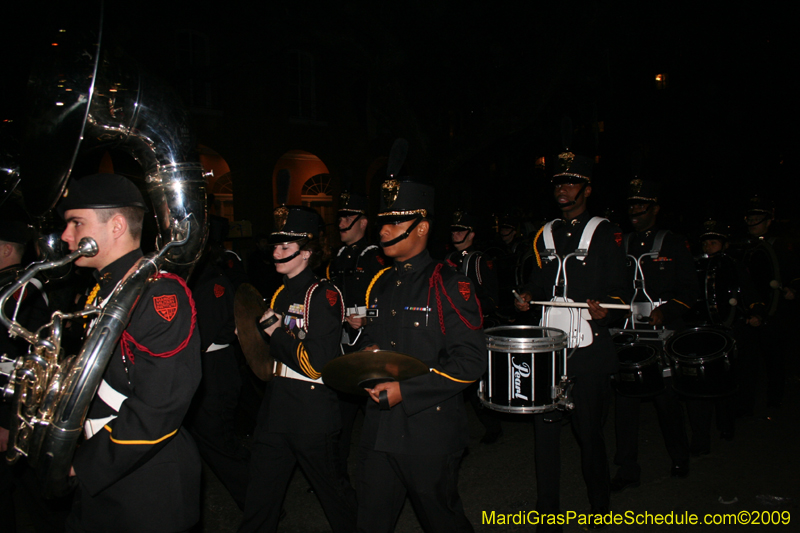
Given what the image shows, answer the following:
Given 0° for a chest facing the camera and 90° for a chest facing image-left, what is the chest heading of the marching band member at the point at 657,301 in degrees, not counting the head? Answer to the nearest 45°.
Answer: approximately 45°

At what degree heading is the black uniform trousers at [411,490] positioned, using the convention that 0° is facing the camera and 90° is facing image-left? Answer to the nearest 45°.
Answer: approximately 45°

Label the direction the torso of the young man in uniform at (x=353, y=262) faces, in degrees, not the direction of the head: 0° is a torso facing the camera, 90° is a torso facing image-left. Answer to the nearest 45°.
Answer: approximately 45°

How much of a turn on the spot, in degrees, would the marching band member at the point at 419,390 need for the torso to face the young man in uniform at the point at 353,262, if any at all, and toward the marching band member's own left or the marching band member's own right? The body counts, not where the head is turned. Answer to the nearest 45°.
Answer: approximately 135° to the marching band member's own right

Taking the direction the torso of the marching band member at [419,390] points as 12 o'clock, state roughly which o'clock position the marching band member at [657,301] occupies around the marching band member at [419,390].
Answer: the marching band member at [657,301] is roughly at 6 o'clock from the marching band member at [419,390].

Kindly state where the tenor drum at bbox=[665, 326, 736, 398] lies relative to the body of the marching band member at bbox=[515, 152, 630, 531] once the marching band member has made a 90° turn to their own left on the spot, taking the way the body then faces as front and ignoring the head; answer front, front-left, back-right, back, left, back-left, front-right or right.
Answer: left

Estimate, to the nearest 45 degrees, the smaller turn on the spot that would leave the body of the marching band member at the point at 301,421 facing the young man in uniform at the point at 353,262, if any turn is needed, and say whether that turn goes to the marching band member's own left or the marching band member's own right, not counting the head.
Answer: approximately 135° to the marching band member's own right

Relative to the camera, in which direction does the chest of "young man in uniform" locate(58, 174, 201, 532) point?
to the viewer's left

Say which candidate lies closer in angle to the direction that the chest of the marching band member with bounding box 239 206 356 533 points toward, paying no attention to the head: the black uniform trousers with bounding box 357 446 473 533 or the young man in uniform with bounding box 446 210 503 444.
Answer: the black uniform trousers

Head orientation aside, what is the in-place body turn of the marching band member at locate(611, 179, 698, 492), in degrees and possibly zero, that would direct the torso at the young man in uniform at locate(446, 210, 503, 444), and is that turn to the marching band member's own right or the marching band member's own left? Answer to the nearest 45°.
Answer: approximately 90° to the marching band member's own right
